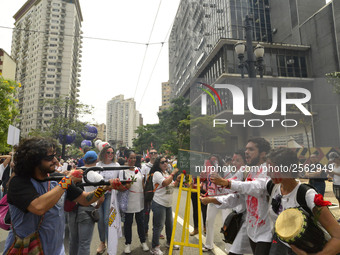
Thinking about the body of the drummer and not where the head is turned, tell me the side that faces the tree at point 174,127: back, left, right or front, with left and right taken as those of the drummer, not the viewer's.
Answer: right

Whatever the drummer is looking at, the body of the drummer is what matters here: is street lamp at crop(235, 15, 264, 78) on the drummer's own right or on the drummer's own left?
on the drummer's own right

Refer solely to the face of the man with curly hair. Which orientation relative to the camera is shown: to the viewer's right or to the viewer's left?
to the viewer's right

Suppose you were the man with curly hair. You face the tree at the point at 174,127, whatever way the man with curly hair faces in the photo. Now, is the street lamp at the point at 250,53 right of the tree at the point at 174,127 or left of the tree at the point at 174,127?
right

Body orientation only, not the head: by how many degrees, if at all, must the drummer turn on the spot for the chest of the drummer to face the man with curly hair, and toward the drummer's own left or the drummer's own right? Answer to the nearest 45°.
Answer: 0° — they already face them

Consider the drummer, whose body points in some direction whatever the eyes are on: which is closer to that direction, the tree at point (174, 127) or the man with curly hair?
the man with curly hair

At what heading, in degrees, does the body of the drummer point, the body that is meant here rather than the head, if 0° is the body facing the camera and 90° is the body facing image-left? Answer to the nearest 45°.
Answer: approximately 45°
